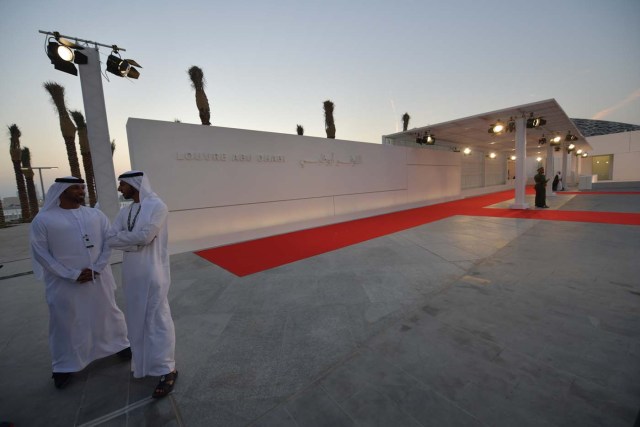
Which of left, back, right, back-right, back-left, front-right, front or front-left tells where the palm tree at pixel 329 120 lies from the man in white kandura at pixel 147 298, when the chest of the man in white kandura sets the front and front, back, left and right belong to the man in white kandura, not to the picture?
back

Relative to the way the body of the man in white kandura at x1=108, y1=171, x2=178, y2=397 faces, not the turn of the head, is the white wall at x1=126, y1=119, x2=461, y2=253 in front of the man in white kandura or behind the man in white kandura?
behind

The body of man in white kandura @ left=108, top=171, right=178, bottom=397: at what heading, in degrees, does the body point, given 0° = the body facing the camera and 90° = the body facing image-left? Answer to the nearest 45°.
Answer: approximately 45°

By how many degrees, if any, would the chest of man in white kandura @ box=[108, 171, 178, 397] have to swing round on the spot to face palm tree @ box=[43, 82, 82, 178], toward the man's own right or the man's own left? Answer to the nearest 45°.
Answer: approximately 135° to the man's own right

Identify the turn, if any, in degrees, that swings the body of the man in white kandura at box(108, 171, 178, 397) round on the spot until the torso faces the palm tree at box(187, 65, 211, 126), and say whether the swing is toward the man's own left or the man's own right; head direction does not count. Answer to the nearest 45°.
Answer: approximately 135° to the man's own right

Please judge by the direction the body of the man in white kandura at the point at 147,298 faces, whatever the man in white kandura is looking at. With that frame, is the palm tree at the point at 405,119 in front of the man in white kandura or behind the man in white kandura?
behind

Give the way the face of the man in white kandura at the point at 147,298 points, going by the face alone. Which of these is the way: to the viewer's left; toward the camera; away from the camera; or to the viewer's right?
to the viewer's left

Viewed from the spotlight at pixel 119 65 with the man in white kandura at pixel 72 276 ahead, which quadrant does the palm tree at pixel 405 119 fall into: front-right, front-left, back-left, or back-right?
back-left

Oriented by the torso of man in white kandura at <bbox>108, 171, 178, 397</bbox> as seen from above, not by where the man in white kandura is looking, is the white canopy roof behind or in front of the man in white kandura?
behind
